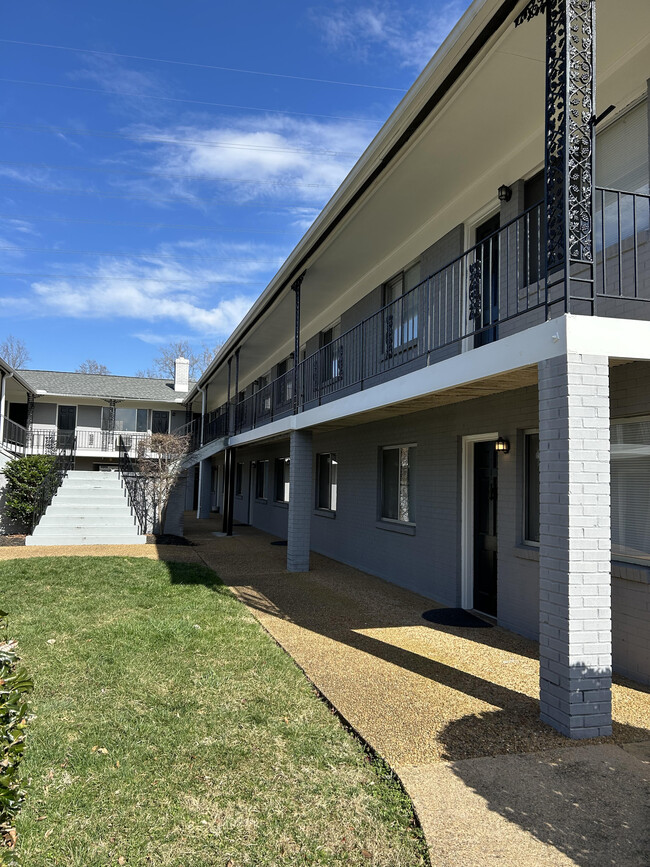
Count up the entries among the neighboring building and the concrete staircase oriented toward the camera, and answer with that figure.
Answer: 2

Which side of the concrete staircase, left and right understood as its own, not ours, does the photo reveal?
front

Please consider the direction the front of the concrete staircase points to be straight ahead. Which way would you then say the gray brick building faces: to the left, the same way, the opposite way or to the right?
to the right

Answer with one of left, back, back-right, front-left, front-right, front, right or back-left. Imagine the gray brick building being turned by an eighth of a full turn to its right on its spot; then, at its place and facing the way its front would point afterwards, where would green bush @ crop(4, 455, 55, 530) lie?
front-right

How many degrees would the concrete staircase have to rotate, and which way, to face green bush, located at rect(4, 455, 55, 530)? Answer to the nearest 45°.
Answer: approximately 135° to its right

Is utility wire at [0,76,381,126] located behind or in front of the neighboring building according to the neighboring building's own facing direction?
in front

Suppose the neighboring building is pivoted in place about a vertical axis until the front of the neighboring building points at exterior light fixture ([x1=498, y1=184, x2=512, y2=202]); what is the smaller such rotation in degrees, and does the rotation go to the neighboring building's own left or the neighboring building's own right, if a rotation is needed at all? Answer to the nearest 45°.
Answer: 0° — it already faces it

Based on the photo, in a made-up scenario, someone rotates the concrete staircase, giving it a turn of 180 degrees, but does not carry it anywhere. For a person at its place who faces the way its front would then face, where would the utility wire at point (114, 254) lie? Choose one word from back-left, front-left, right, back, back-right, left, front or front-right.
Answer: front

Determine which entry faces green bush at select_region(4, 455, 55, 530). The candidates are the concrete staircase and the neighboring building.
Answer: the neighboring building

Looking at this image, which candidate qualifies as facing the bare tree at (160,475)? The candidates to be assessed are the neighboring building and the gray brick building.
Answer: the neighboring building

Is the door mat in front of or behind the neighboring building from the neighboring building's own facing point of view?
in front

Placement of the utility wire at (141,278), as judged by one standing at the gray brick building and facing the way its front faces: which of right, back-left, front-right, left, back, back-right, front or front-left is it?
right
